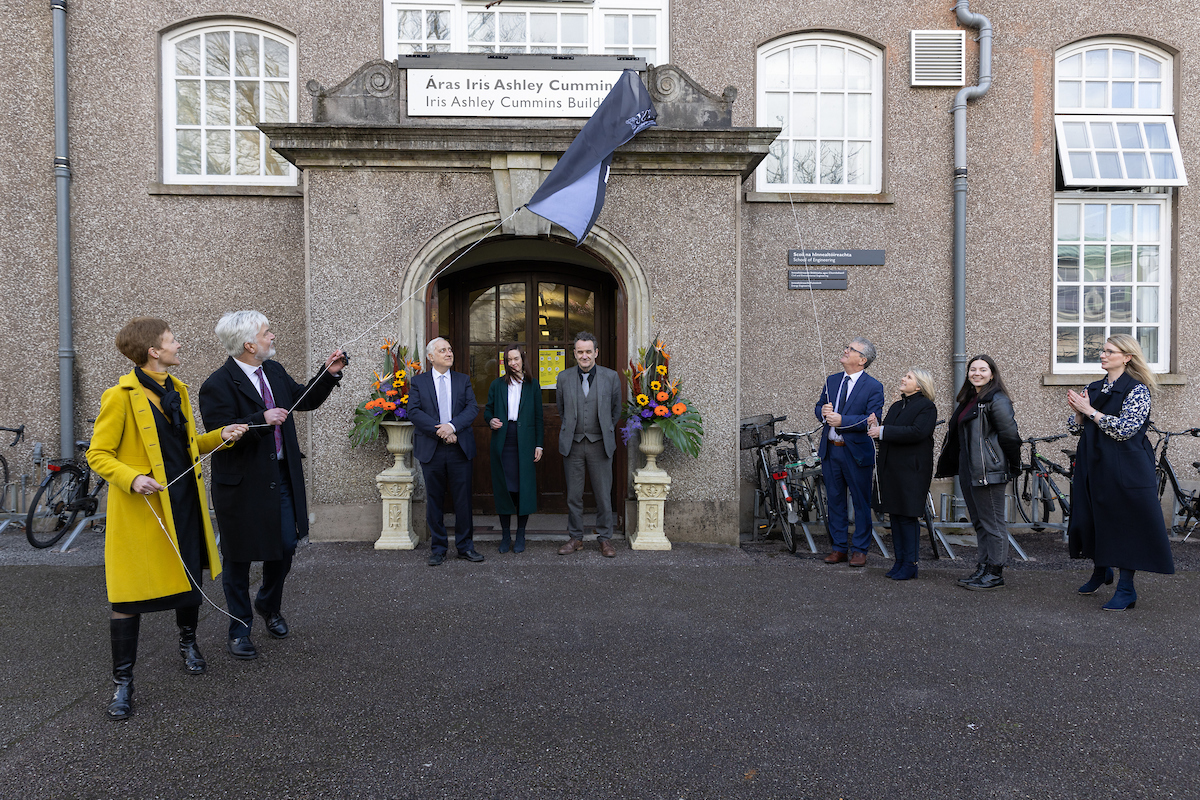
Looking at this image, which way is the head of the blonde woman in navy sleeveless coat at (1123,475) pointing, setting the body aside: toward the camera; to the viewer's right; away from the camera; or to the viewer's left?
to the viewer's left

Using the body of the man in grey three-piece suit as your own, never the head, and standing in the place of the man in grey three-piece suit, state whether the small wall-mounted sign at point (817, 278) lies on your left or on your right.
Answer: on your left

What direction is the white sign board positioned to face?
toward the camera

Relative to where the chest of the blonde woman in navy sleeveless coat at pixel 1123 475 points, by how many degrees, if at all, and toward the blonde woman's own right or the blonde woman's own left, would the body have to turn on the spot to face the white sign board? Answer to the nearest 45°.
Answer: approximately 45° to the blonde woman's own right

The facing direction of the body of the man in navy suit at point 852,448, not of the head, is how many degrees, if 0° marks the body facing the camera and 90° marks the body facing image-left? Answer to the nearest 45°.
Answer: approximately 45°

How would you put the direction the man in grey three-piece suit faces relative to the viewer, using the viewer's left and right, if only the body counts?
facing the viewer

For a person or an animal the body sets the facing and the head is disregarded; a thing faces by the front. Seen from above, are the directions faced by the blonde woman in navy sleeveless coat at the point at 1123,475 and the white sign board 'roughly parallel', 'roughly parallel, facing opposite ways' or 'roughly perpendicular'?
roughly perpendicular

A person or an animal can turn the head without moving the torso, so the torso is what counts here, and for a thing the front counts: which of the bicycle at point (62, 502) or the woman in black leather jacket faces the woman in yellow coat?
the woman in black leather jacket

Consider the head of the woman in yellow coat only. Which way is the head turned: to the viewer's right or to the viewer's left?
to the viewer's right

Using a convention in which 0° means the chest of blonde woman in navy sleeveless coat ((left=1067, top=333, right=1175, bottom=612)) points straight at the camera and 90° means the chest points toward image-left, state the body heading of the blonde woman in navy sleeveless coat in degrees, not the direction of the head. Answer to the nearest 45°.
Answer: approximately 45°
